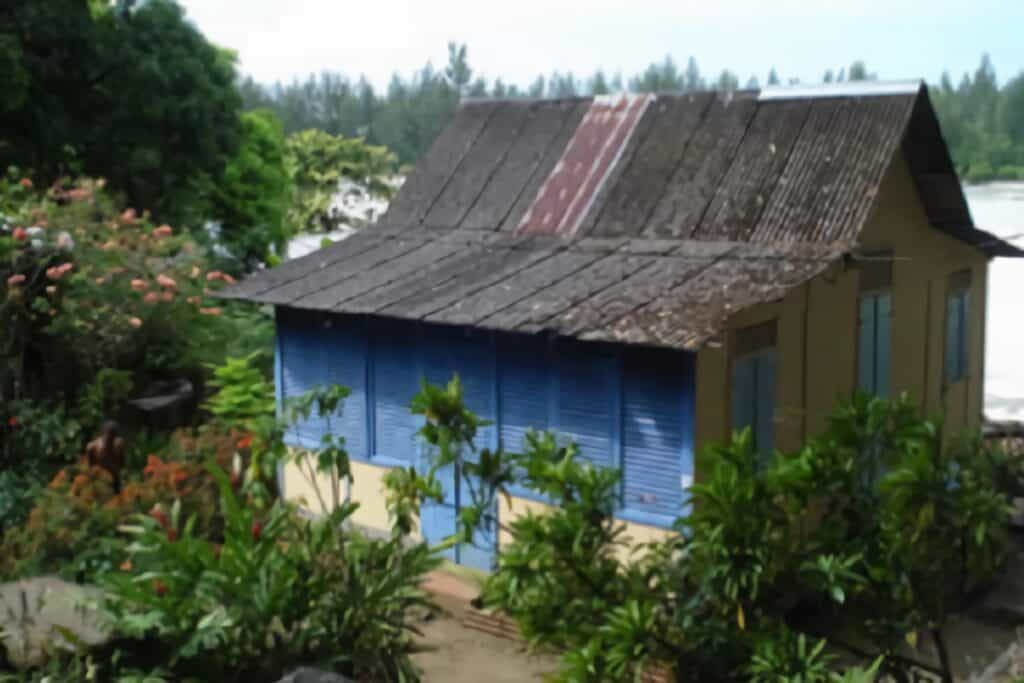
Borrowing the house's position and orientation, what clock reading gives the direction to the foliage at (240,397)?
The foliage is roughly at 2 o'clock from the house.

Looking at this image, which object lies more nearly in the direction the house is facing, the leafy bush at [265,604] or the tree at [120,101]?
the leafy bush

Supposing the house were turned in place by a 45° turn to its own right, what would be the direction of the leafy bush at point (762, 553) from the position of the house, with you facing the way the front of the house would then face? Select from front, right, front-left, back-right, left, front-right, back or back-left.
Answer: left

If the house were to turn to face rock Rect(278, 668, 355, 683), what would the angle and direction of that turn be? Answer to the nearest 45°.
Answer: approximately 45° to its left

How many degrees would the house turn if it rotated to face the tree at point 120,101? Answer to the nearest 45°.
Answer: approximately 90° to its right

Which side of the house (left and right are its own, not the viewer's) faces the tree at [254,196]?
right

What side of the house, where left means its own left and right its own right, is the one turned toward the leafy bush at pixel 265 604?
front

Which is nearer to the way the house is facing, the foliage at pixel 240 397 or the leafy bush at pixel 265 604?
the leafy bush

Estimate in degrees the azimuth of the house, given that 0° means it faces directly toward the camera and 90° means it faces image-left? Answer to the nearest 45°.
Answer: approximately 45°
